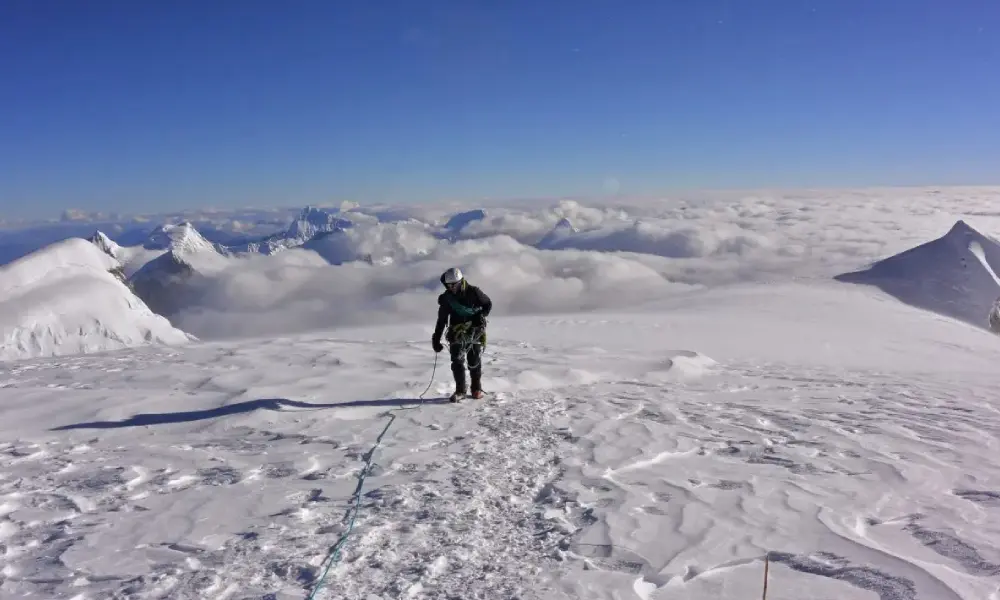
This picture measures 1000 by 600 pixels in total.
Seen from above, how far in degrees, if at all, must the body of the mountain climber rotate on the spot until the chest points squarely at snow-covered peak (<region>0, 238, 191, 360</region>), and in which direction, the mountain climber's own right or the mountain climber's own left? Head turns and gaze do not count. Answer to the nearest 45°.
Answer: approximately 135° to the mountain climber's own right

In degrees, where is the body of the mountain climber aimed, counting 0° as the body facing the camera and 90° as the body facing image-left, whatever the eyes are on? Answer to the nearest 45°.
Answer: approximately 0°
